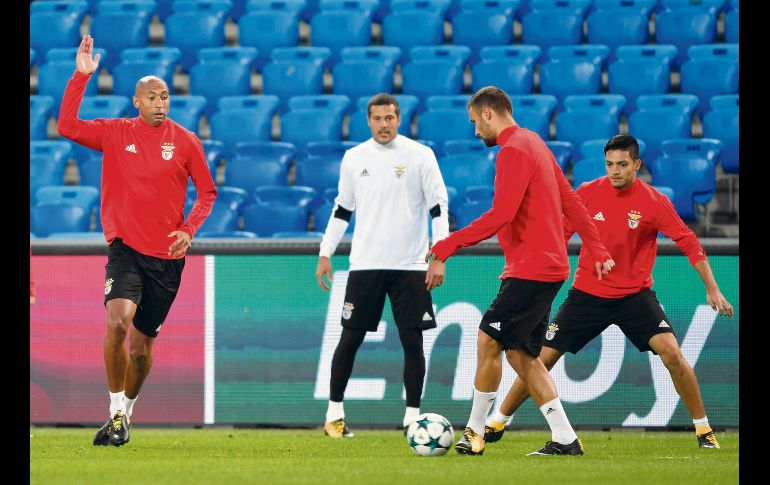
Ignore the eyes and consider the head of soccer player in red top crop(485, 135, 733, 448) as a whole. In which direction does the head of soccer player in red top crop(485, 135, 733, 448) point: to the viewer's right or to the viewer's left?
to the viewer's left

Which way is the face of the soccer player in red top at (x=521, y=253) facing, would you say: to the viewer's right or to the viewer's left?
to the viewer's left

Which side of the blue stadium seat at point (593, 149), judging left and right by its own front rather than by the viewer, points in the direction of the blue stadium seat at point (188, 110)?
right

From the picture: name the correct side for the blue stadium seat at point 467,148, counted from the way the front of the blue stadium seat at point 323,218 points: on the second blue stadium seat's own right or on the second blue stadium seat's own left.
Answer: on the second blue stadium seat's own left

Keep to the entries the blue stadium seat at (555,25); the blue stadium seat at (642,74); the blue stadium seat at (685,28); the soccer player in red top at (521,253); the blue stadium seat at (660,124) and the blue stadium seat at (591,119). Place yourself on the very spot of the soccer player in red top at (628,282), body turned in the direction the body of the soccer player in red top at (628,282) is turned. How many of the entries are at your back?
5

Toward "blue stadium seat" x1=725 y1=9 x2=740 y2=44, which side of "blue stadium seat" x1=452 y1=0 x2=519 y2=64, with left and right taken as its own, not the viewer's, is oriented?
left

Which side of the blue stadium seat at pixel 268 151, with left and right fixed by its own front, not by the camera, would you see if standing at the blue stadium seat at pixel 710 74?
left
